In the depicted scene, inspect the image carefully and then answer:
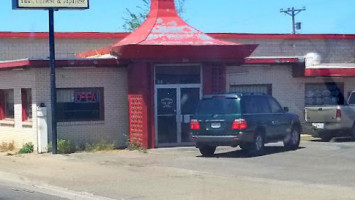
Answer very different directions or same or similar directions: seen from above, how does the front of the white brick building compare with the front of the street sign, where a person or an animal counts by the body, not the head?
same or similar directions

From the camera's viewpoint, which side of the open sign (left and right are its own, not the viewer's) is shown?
front

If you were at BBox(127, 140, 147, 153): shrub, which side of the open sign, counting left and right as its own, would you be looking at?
left

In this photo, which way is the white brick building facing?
toward the camera

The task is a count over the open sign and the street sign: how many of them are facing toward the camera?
2

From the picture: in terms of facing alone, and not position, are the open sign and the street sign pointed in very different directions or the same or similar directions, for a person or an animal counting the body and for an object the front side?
same or similar directions

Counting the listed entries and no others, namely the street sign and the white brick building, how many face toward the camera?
2
